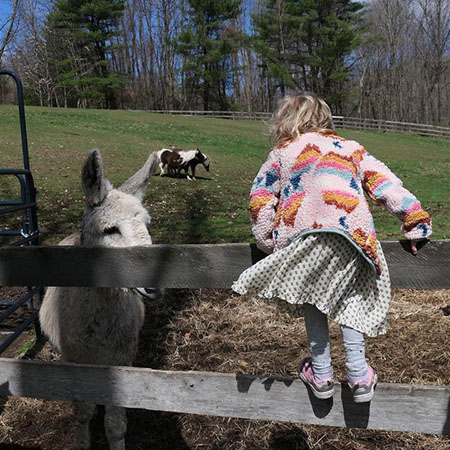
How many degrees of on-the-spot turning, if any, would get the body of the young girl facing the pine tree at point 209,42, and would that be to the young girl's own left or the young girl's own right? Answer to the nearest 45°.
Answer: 0° — they already face it

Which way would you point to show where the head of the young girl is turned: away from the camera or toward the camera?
away from the camera

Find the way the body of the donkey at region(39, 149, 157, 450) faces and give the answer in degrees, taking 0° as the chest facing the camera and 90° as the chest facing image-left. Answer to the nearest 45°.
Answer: approximately 0°

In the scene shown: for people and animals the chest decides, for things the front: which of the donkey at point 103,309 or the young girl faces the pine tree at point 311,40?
the young girl

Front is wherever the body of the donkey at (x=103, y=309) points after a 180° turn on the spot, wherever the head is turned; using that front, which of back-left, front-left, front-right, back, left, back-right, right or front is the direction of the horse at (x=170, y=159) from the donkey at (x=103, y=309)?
front

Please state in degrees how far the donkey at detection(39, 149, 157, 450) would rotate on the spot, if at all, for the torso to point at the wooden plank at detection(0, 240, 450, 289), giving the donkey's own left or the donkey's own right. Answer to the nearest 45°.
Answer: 0° — it already faces it

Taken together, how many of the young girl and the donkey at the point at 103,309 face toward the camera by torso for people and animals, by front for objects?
1

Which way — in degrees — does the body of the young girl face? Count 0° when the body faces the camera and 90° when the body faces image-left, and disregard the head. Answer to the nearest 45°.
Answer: approximately 180°

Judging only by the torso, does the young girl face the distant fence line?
yes
